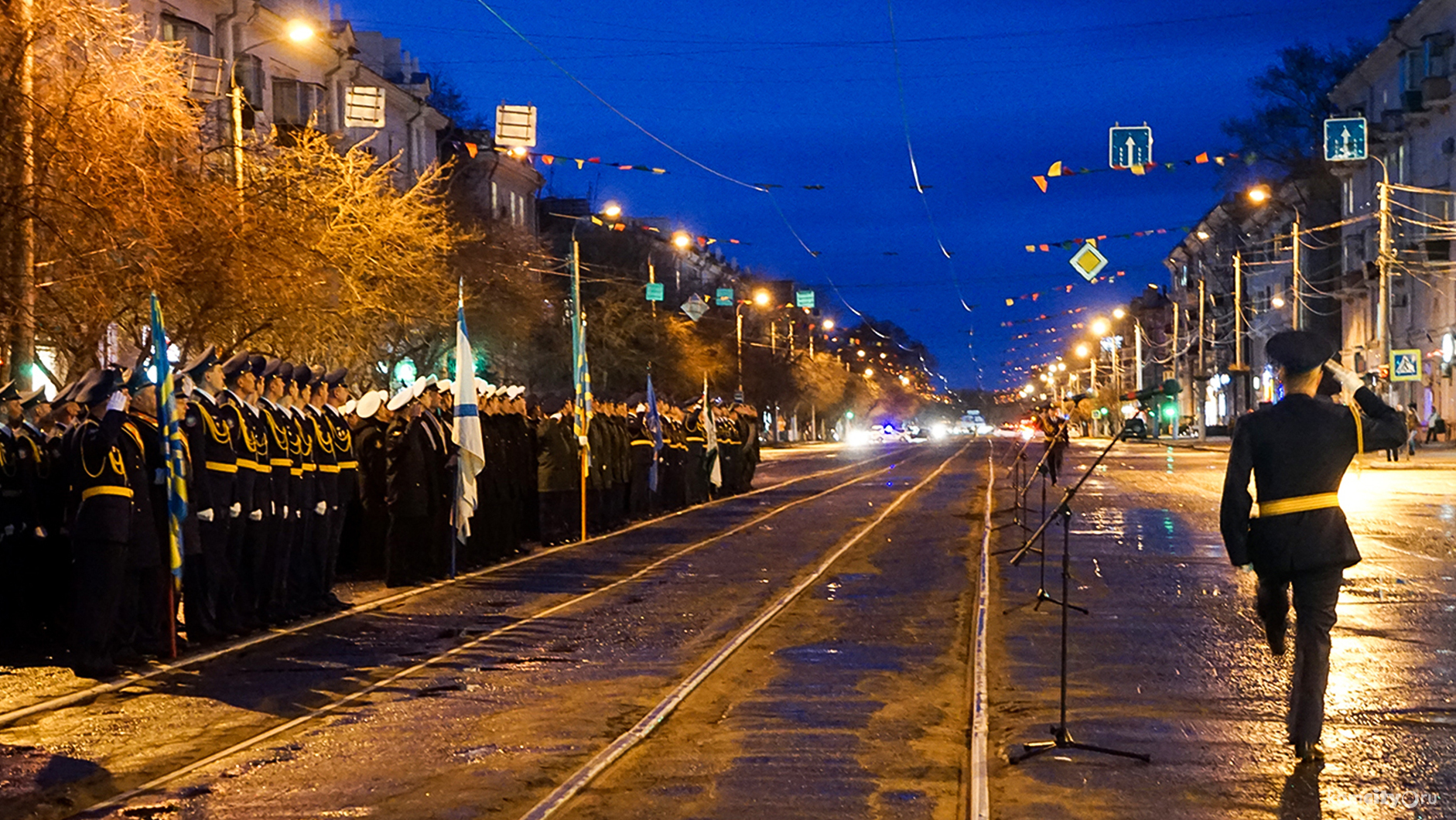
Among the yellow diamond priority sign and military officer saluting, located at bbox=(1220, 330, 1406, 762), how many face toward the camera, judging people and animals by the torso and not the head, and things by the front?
1

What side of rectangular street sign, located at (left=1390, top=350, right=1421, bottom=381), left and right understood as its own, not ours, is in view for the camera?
front

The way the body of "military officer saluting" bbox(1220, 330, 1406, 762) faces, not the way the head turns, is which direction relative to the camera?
away from the camera

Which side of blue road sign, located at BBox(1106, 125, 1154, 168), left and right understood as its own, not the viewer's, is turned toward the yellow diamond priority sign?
back

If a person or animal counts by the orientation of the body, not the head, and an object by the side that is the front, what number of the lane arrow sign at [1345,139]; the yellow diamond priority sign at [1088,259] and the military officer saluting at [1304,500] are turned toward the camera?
2

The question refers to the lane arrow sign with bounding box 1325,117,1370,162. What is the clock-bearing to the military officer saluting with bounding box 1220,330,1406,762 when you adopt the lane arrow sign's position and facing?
The military officer saluting is roughly at 12 o'clock from the lane arrow sign.

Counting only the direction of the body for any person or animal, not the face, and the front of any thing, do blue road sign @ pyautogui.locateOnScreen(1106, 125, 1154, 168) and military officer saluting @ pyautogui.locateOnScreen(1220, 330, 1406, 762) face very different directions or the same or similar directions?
very different directions

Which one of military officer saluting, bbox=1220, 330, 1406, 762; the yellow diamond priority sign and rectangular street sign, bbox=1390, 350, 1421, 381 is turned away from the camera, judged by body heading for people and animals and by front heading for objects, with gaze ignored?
the military officer saluting

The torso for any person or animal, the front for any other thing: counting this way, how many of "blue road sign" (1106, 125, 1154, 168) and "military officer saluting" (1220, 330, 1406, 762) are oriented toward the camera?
1

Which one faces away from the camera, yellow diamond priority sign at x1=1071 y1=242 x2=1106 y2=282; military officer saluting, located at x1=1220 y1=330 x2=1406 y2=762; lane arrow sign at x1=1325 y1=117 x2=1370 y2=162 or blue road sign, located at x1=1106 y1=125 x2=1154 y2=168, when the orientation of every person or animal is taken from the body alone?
the military officer saluting
